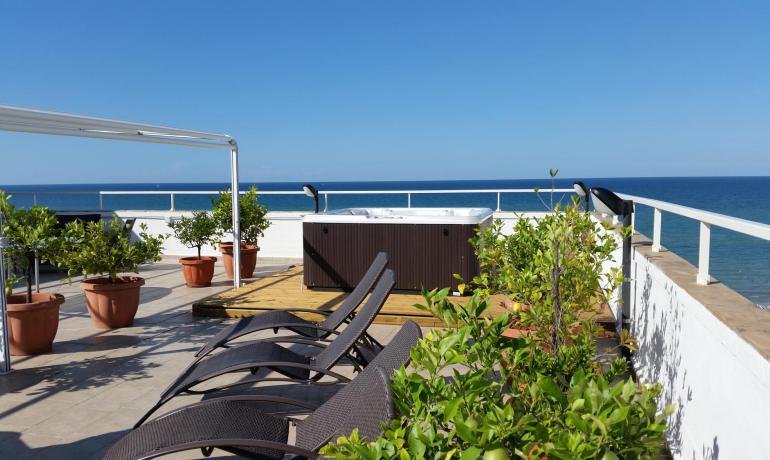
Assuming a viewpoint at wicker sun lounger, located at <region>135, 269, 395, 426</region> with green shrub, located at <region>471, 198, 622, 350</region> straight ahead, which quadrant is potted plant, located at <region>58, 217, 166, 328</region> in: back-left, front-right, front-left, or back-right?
back-left

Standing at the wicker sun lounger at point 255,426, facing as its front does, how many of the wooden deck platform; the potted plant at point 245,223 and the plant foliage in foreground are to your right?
2

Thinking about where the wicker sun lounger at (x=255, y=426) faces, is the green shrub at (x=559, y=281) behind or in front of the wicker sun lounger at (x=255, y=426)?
behind

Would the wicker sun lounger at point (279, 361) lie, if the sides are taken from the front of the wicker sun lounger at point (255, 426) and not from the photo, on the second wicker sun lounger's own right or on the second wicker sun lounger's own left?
on the second wicker sun lounger's own right

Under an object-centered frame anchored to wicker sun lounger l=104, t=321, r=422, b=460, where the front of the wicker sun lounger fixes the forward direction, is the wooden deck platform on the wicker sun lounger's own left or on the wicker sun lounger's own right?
on the wicker sun lounger's own right

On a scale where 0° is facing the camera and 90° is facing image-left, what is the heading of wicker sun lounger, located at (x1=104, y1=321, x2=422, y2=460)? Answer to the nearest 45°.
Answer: approximately 90°

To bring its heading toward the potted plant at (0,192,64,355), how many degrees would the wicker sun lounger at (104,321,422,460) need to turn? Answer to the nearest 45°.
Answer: approximately 45° to its right

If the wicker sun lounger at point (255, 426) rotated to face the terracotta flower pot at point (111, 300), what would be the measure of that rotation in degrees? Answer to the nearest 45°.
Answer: approximately 90° to its right

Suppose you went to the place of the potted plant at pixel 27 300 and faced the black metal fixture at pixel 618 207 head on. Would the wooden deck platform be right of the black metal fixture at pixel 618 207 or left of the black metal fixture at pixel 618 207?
left

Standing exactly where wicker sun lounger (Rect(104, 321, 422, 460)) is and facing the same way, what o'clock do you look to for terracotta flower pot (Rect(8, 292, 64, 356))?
The terracotta flower pot is roughly at 2 o'clock from the wicker sun lounger.

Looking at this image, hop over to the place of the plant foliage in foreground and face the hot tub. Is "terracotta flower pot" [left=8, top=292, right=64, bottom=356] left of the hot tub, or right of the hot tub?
left
